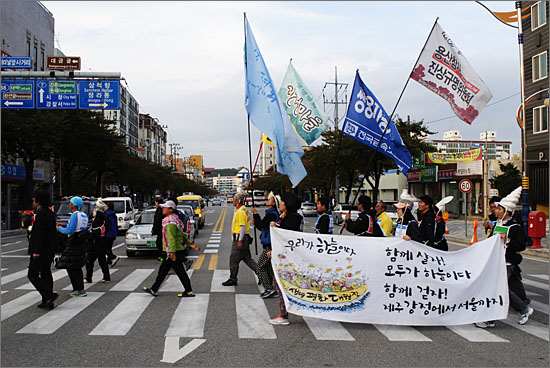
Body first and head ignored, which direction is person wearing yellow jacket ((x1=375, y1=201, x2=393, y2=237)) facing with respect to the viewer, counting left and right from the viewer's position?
facing to the left of the viewer

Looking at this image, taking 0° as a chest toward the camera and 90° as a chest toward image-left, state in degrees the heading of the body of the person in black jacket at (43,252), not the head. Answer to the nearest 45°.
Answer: approximately 90°

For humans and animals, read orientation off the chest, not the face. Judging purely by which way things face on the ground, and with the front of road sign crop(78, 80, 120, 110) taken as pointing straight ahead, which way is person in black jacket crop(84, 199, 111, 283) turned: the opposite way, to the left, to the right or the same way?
to the right

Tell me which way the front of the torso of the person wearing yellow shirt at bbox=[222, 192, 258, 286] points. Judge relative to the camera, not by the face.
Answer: to the viewer's left

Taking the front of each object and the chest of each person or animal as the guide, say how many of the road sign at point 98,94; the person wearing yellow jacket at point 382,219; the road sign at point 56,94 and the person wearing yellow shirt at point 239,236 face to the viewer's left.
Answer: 2

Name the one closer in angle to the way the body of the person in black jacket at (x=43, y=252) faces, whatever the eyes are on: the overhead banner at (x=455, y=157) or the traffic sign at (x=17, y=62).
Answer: the traffic sign

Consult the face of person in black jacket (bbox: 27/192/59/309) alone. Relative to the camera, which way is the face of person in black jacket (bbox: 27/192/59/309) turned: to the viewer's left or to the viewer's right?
to the viewer's left

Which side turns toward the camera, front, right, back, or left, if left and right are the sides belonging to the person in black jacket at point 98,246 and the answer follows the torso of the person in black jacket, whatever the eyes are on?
left

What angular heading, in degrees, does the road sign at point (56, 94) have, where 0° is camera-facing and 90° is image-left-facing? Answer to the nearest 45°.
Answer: approximately 0°

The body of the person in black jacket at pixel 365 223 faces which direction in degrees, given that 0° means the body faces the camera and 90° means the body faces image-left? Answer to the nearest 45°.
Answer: approximately 90°
